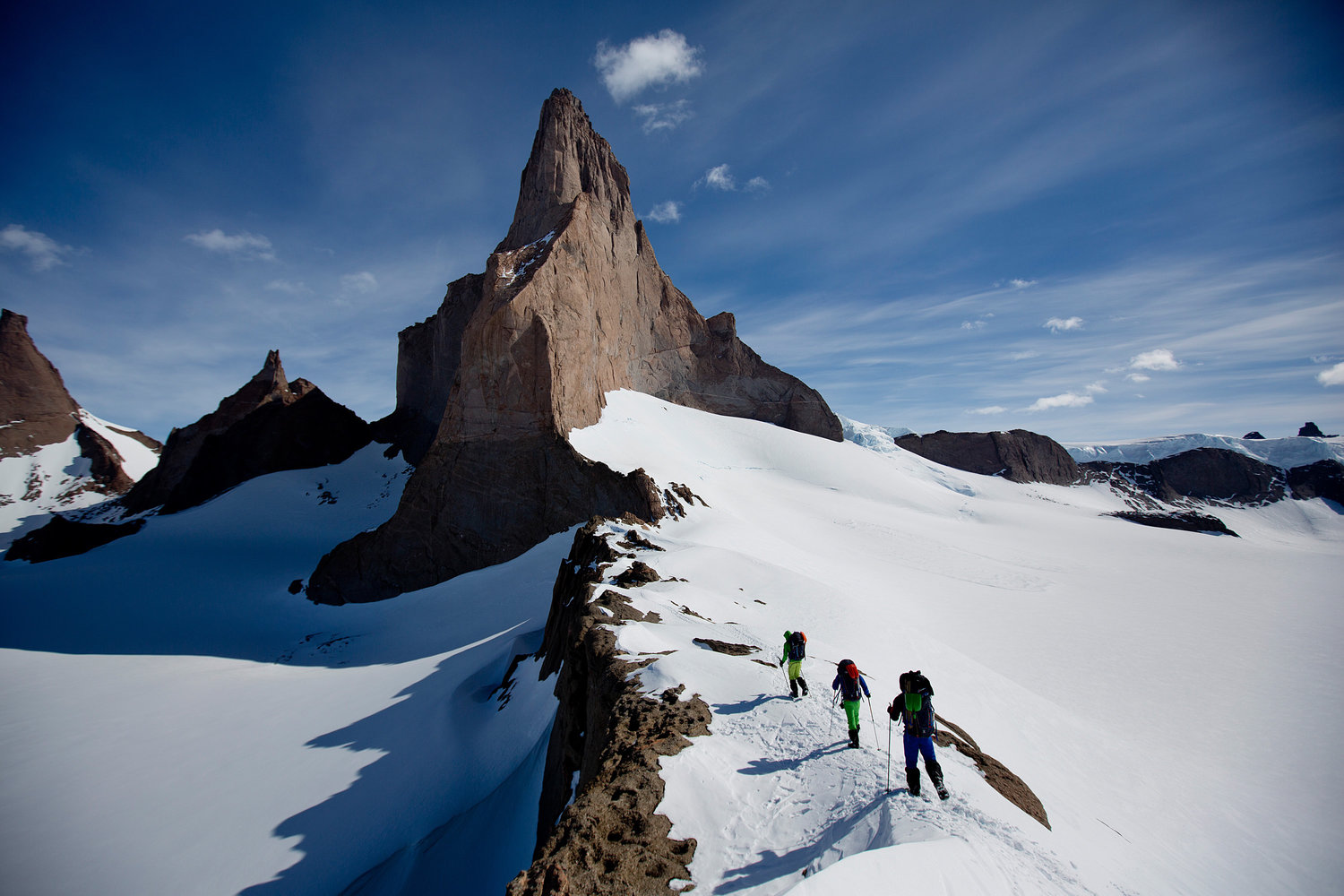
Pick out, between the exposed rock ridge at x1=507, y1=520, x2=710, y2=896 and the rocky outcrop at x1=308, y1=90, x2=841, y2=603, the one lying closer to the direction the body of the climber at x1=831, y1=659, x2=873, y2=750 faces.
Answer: the rocky outcrop

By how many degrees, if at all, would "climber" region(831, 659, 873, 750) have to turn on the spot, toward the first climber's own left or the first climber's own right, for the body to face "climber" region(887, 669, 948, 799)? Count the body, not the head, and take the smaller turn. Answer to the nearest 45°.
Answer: approximately 135° to the first climber's own right

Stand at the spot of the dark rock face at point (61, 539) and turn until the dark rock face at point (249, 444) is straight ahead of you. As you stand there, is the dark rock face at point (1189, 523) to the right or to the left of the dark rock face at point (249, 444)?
right

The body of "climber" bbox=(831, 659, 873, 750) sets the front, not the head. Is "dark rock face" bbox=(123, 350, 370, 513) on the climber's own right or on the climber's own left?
on the climber's own left

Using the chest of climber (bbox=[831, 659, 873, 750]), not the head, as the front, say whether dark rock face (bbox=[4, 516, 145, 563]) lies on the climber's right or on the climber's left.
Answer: on the climber's left

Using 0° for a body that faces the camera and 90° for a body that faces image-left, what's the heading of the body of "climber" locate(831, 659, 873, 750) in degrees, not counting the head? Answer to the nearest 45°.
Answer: approximately 180°

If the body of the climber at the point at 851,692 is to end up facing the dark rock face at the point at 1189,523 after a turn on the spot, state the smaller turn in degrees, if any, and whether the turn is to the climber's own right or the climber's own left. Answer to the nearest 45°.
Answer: approximately 45° to the climber's own right
